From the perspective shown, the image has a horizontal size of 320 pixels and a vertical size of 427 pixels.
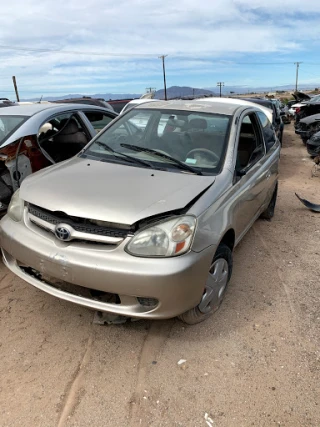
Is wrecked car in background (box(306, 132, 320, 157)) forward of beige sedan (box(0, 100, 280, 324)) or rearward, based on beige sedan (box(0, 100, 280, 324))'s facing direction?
rearward

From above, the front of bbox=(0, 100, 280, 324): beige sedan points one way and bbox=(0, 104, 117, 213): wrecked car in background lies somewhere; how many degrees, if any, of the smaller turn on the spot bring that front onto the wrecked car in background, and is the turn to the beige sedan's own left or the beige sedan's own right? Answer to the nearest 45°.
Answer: approximately 90° to the beige sedan's own right

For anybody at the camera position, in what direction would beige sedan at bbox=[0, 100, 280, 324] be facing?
facing the viewer and to the left of the viewer

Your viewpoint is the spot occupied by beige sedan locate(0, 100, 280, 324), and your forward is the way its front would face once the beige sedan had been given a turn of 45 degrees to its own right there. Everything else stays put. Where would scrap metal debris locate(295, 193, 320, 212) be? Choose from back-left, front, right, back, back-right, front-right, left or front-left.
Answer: back-right

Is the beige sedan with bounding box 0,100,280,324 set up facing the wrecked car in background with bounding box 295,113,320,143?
no
